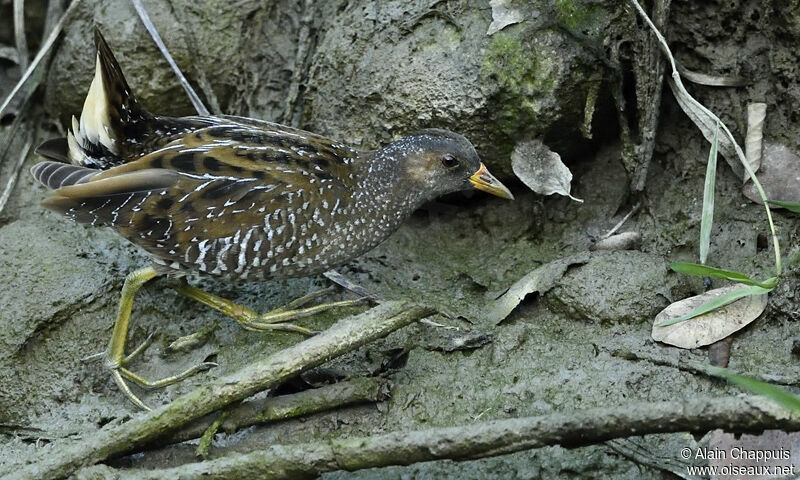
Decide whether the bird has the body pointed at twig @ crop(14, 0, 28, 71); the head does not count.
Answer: no

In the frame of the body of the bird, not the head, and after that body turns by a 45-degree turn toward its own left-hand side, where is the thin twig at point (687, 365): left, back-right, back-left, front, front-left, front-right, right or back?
right

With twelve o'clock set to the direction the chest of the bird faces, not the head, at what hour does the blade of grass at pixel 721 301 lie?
The blade of grass is roughly at 1 o'clock from the bird.

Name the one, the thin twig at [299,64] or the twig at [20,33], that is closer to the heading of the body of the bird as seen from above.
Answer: the thin twig

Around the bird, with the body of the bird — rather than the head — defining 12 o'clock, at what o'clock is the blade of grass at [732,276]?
The blade of grass is roughly at 1 o'clock from the bird.

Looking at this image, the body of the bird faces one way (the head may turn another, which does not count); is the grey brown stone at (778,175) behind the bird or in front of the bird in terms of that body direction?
in front

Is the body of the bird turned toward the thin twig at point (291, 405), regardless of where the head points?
no

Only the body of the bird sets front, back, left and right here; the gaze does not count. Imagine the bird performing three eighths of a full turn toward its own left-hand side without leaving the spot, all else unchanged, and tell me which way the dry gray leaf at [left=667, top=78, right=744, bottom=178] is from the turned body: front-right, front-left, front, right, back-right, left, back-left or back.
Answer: back-right

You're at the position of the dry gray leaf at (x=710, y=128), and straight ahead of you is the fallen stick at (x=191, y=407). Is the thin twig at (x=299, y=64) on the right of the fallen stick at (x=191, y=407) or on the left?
right

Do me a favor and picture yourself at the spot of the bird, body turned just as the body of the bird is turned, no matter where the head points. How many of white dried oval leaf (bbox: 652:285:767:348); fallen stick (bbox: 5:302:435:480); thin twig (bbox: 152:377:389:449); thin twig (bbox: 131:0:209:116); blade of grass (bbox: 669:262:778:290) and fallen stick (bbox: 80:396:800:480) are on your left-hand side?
1

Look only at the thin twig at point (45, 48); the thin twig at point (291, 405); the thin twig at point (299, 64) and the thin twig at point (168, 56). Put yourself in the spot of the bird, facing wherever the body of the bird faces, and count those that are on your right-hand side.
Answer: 1

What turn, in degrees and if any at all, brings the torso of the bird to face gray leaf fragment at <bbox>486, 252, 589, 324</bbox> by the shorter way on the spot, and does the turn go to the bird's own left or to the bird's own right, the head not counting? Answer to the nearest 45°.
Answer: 0° — it already faces it

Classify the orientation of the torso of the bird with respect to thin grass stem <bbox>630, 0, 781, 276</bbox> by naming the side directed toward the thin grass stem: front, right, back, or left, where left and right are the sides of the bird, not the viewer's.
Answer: front

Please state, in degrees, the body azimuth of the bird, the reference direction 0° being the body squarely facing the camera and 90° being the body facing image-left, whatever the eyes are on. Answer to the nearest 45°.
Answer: approximately 270°

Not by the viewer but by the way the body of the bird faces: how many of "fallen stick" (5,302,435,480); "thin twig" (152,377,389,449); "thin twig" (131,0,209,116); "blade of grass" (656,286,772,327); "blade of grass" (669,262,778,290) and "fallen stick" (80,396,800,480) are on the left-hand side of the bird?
1

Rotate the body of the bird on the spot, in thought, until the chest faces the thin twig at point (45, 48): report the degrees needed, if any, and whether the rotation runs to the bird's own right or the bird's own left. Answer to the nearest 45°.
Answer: approximately 135° to the bird's own left

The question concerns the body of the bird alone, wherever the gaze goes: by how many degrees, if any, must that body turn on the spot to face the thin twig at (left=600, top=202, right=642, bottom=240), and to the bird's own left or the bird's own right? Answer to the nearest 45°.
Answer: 0° — it already faces it

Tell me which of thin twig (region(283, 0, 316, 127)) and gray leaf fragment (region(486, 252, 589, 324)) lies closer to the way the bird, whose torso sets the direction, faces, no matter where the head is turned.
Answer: the gray leaf fragment

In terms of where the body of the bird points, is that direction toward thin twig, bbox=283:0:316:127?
no

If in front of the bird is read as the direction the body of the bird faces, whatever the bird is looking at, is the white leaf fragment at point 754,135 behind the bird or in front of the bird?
in front
